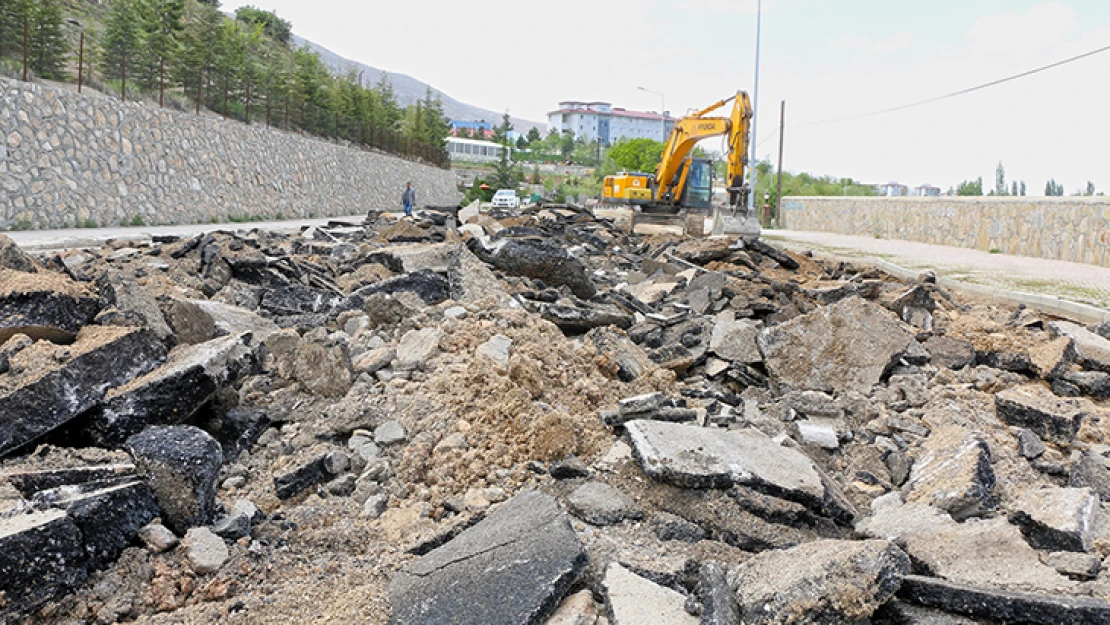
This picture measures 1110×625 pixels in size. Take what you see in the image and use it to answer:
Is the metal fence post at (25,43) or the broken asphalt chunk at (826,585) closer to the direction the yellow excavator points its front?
the broken asphalt chunk

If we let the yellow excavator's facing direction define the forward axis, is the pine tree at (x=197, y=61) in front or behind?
behind

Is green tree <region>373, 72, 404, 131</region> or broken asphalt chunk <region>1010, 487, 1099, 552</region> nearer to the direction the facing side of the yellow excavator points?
the broken asphalt chunk

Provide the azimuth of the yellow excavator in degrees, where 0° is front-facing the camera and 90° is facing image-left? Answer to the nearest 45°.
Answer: approximately 315°

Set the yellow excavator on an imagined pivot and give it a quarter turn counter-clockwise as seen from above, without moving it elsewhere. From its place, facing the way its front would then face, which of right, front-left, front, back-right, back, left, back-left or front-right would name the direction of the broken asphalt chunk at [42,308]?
back-right

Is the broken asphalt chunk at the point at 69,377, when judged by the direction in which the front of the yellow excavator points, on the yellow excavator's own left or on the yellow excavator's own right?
on the yellow excavator's own right

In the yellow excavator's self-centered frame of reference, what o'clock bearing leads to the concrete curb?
The concrete curb is roughly at 1 o'clock from the yellow excavator.

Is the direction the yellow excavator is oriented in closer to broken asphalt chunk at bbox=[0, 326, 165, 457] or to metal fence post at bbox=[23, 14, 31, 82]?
the broken asphalt chunk

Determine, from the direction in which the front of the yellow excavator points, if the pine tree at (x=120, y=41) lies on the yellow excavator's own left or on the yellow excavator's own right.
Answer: on the yellow excavator's own right

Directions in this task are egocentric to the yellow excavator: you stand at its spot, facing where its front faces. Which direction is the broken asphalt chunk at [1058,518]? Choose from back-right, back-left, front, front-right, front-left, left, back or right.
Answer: front-right

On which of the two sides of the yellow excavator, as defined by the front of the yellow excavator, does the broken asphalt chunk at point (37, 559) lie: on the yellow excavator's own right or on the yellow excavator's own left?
on the yellow excavator's own right

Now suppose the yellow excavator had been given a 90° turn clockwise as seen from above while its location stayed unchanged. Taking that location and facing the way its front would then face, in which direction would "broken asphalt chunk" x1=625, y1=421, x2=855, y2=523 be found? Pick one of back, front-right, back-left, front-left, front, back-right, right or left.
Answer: front-left
